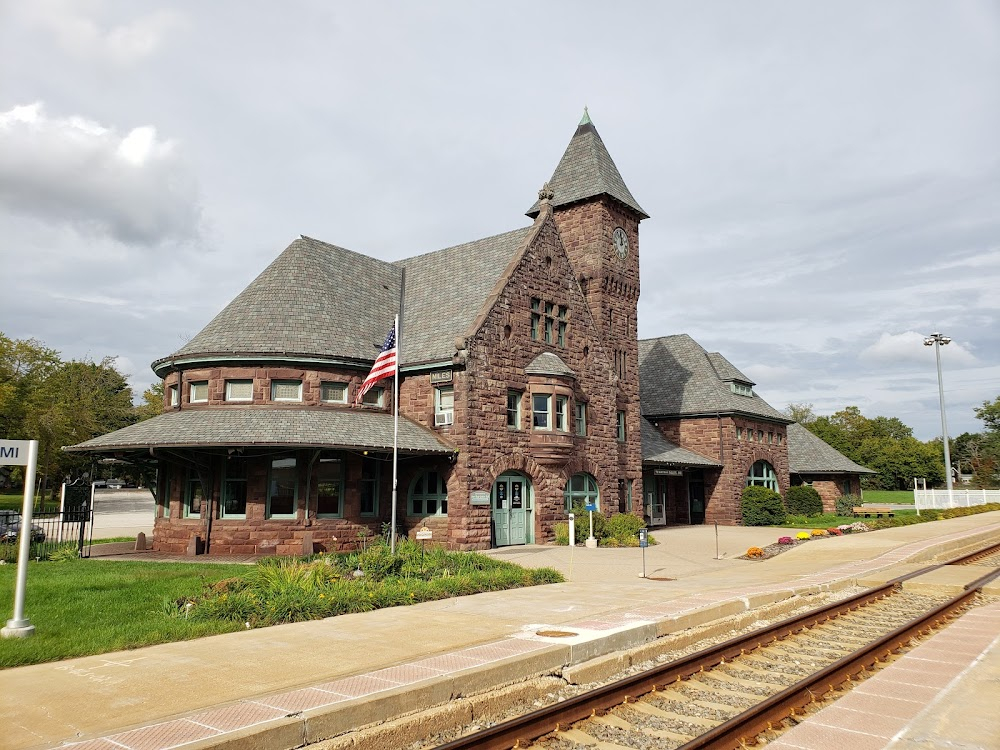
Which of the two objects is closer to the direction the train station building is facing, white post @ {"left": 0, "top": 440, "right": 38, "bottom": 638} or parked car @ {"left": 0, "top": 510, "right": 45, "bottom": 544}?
the white post

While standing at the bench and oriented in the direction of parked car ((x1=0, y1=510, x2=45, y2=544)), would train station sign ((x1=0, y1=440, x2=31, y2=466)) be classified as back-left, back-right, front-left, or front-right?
front-left

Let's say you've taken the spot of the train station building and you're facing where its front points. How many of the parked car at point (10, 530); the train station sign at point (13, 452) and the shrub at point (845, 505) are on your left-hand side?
1

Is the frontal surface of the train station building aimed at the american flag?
no

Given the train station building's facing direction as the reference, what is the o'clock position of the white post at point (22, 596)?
The white post is roughly at 2 o'clock from the train station building.

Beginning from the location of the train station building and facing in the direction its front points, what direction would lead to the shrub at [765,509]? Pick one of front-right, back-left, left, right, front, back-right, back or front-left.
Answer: left

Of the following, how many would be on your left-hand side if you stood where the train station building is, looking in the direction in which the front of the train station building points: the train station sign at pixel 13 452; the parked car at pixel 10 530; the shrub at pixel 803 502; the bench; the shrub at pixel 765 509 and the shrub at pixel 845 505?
4

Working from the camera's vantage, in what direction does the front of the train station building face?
facing the viewer and to the right of the viewer

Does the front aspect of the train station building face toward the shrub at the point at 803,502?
no

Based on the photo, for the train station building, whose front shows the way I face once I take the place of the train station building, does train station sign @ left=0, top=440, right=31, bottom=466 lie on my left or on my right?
on my right

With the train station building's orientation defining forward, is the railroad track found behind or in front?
in front

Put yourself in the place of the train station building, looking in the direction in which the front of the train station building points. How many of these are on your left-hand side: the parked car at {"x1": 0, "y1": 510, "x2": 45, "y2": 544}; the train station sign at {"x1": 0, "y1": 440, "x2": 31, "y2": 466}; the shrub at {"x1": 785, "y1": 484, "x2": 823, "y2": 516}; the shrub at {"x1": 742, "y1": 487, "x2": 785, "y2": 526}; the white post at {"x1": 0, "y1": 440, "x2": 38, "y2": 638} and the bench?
3

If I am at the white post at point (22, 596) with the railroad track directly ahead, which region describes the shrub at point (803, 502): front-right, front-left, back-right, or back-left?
front-left

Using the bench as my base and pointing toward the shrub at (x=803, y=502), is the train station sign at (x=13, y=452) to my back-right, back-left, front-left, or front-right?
front-left

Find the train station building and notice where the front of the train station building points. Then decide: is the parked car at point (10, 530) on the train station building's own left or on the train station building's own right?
on the train station building's own right

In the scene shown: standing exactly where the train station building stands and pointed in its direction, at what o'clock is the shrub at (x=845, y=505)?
The shrub is roughly at 9 o'clock from the train station building.

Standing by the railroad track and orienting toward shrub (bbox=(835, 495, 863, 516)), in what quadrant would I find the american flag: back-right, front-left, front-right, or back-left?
front-left

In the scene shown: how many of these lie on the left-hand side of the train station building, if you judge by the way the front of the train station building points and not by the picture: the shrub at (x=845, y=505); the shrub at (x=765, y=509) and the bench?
3
